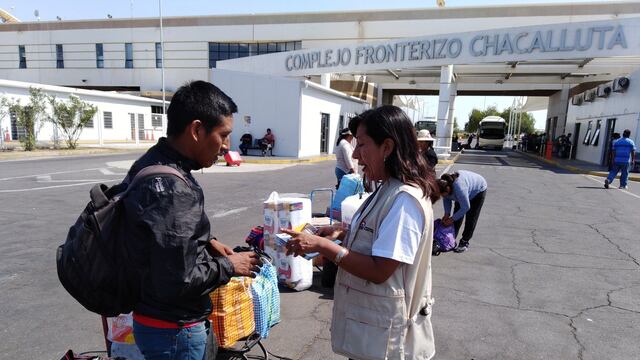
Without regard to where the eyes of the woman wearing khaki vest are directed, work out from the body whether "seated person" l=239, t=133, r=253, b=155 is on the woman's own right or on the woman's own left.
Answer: on the woman's own right

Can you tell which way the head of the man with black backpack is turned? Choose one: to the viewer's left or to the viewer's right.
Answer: to the viewer's right

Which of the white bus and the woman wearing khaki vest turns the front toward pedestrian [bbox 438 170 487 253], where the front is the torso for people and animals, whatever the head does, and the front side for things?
the white bus

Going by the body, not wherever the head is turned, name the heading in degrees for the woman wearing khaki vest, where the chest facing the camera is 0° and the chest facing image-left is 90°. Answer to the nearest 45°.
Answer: approximately 90°

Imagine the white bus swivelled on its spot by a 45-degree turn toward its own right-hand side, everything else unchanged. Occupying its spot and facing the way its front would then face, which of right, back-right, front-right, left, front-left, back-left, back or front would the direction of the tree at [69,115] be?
front

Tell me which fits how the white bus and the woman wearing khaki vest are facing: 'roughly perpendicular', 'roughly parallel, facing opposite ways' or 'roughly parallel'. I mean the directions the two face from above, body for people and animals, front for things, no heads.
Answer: roughly perpendicular

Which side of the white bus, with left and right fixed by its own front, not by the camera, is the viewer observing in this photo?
front

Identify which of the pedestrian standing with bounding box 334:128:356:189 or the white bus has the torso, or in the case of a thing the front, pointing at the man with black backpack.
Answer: the white bus

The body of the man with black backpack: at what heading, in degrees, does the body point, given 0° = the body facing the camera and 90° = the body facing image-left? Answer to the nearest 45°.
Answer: approximately 270°

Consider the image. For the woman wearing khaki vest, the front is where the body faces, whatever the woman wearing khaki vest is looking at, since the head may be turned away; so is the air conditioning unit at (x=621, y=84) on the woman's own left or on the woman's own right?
on the woman's own right
